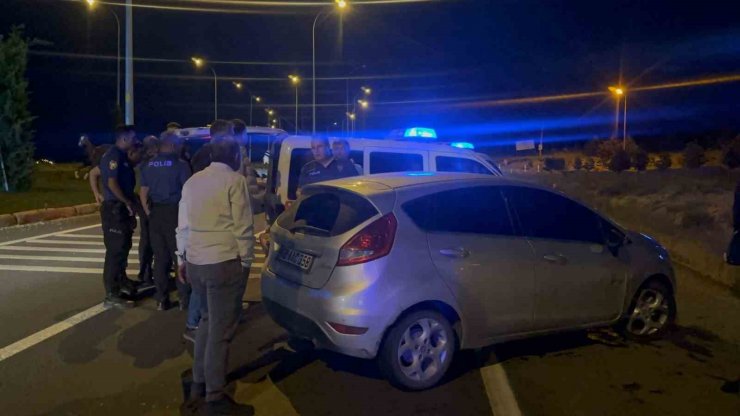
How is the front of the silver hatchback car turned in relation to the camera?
facing away from the viewer and to the right of the viewer

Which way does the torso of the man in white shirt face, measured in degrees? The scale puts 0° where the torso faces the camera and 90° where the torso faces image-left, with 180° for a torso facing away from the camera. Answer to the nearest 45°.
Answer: approximately 225°

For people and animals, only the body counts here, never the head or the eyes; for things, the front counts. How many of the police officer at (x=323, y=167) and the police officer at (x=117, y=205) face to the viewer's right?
1

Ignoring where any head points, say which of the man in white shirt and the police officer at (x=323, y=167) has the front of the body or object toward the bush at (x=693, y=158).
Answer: the man in white shirt

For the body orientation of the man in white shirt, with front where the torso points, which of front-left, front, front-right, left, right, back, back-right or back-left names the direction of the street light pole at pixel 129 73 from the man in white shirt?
front-left

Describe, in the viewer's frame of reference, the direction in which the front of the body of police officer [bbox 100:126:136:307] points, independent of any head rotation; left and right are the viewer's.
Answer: facing to the right of the viewer

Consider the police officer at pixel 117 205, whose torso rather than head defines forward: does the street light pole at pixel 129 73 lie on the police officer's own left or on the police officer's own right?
on the police officer's own left

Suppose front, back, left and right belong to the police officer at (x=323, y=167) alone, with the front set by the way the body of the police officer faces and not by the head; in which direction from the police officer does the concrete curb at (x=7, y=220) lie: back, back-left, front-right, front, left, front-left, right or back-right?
right

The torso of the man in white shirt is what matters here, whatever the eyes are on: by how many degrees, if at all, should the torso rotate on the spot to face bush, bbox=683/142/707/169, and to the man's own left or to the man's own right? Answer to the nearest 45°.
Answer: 0° — they already face it

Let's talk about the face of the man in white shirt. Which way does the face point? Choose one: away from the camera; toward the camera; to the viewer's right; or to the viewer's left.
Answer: away from the camera

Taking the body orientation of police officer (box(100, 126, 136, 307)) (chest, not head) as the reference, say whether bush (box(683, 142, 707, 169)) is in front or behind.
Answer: in front

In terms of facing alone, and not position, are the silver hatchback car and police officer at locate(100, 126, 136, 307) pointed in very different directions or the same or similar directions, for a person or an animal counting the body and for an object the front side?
same or similar directions

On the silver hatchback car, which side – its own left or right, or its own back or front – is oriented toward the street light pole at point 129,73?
left

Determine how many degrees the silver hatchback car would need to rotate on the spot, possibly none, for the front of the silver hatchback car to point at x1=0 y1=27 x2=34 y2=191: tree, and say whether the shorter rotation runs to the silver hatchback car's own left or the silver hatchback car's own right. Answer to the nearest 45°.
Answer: approximately 90° to the silver hatchback car's own left

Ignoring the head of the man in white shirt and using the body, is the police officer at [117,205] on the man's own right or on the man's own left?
on the man's own left
